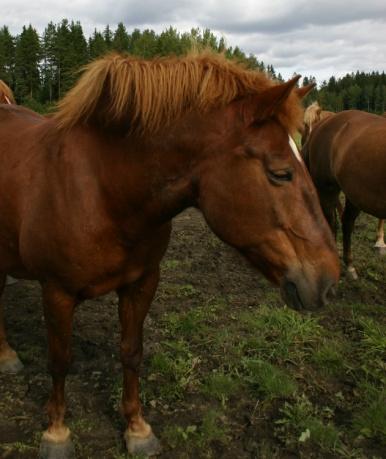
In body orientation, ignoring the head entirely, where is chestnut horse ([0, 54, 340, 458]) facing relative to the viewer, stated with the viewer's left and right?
facing the viewer and to the right of the viewer

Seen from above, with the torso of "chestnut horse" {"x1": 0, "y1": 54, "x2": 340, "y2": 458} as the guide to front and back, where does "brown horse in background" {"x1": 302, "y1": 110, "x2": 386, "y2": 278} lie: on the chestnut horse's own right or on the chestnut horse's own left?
on the chestnut horse's own left
